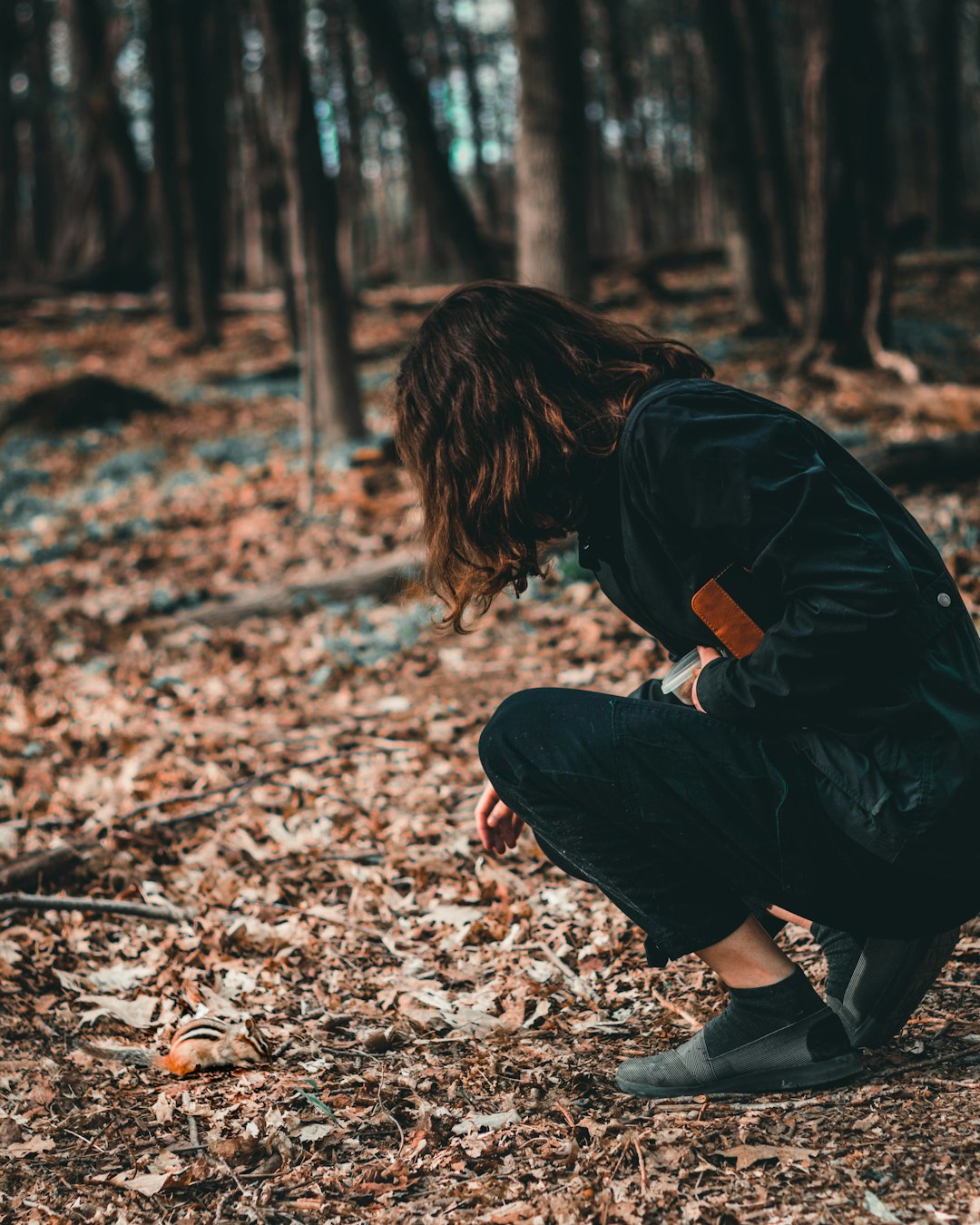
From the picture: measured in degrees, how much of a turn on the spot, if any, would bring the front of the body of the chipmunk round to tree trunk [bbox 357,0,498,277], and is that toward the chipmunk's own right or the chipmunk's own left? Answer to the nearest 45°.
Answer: approximately 90° to the chipmunk's own left

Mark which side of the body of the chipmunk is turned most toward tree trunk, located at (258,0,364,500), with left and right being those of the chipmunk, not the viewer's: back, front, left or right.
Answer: left

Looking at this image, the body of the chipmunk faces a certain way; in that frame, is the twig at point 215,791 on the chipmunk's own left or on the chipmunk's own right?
on the chipmunk's own left

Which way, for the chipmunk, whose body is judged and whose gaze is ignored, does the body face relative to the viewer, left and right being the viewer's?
facing to the right of the viewer

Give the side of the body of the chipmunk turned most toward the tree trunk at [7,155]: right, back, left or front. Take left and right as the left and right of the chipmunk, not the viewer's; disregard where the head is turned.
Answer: left

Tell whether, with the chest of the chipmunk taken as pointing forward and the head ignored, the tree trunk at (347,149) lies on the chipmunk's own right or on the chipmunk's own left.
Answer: on the chipmunk's own left
